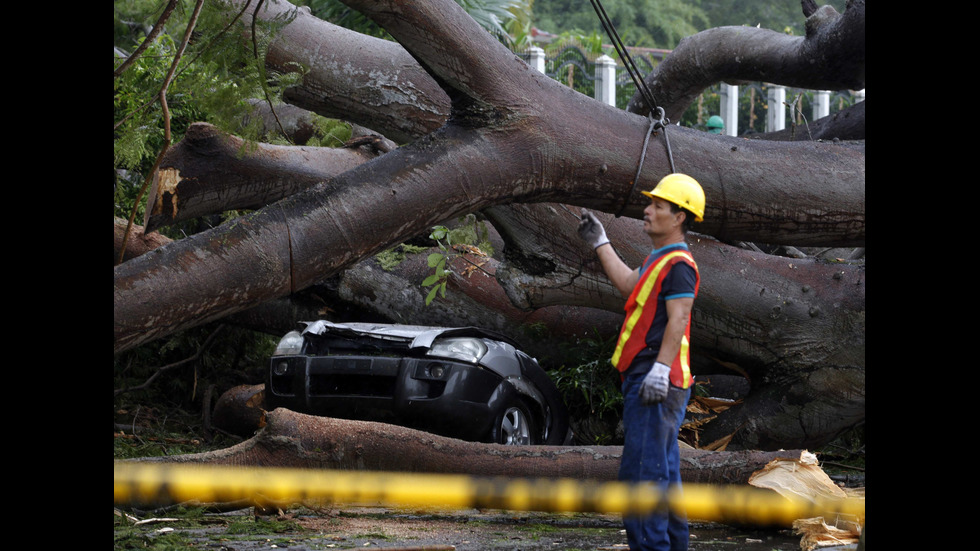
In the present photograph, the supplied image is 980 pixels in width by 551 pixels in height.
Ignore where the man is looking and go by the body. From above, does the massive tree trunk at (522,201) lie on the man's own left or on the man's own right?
on the man's own right

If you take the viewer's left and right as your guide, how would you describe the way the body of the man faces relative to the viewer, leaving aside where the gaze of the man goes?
facing to the left of the viewer

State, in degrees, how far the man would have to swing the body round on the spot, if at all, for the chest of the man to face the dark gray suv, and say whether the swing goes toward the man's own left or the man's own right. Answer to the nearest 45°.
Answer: approximately 45° to the man's own right

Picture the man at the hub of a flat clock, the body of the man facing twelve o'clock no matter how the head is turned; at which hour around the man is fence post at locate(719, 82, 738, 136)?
The fence post is roughly at 3 o'clock from the man.

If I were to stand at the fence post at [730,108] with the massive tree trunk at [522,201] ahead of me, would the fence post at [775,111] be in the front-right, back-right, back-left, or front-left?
back-left

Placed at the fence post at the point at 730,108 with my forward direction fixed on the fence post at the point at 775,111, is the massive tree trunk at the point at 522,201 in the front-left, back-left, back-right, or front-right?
back-right

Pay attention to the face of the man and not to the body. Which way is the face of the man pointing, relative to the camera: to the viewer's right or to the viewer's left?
to the viewer's left

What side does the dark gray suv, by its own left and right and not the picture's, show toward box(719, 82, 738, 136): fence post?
back

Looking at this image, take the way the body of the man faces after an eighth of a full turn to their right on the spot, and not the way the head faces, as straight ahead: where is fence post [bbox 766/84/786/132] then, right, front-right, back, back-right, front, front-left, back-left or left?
front-right

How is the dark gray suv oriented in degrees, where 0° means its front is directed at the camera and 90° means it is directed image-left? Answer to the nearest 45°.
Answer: approximately 45°
